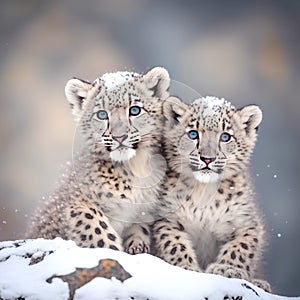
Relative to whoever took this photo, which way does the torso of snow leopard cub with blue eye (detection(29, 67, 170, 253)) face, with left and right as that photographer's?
facing the viewer and to the right of the viewer

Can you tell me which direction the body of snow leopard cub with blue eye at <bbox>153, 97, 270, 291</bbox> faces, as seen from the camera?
toward the camera

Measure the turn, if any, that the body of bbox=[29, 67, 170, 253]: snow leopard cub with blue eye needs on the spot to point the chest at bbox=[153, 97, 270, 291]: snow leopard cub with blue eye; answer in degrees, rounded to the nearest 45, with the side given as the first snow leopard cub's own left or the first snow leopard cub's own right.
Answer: approximately 45° to the first snow leopard cub's own left

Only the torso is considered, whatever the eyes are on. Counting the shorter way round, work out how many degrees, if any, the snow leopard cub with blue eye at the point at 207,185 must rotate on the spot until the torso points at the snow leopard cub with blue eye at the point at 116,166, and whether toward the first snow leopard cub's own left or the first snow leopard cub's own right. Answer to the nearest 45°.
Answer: approximately 90° to the first snow leopard cub's own right

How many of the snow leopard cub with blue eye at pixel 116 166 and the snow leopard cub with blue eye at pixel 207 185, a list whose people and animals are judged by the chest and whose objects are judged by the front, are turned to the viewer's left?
0
